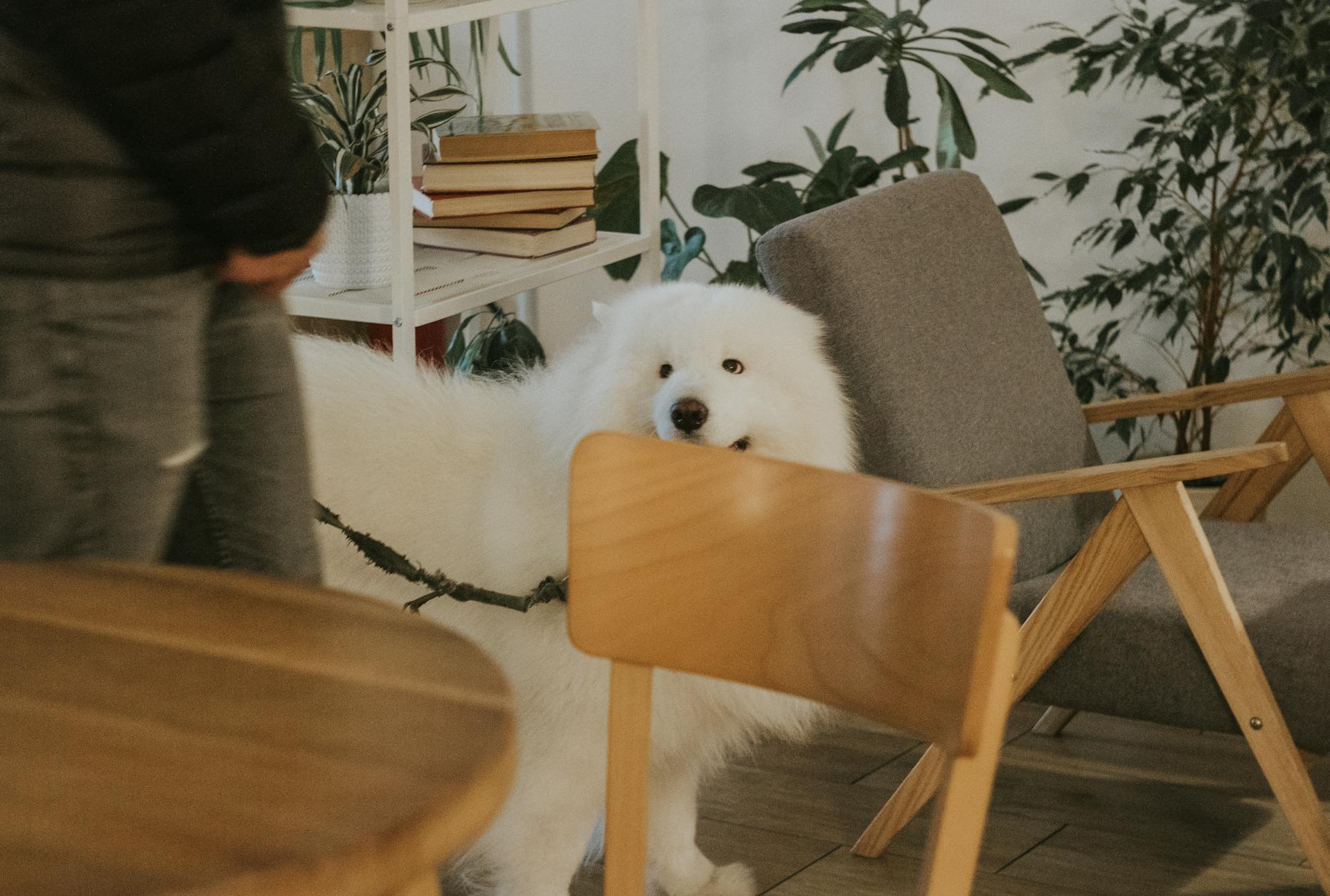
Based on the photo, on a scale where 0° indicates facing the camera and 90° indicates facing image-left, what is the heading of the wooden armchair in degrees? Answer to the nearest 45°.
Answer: approximately 315°

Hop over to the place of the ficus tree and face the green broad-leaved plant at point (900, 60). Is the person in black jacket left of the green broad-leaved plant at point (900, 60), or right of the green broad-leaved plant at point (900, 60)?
left

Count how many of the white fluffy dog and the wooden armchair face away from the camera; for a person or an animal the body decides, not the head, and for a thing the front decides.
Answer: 0

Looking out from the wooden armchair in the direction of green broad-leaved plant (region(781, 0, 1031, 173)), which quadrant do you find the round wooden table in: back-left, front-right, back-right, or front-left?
back-left

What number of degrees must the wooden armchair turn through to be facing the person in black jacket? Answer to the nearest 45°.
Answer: approximately 90° to its right

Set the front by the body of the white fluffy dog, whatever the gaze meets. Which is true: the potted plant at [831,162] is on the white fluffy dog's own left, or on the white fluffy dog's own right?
on the white fluffy dog's own left

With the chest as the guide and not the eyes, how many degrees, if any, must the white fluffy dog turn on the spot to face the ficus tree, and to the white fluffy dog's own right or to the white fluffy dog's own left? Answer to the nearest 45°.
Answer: approximately 90° to the white fluffy dog's own left

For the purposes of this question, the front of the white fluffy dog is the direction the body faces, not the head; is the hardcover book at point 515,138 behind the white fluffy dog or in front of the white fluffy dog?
behind

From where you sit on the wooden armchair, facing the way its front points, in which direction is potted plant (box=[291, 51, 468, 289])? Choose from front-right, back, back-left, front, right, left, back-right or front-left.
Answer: back-right

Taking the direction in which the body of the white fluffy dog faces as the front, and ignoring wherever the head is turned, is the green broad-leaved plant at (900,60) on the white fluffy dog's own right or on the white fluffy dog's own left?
on the white fluffy dog's own left

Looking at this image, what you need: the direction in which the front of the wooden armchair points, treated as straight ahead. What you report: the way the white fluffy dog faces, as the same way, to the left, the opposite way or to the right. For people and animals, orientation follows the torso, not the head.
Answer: the same way

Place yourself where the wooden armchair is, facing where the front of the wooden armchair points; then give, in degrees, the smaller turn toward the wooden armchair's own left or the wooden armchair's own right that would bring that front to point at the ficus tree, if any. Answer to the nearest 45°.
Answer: approximately 135° to the wooden armchair's own left

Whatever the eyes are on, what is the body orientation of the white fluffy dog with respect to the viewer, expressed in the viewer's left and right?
facing the viewer and to the right of the viewer
